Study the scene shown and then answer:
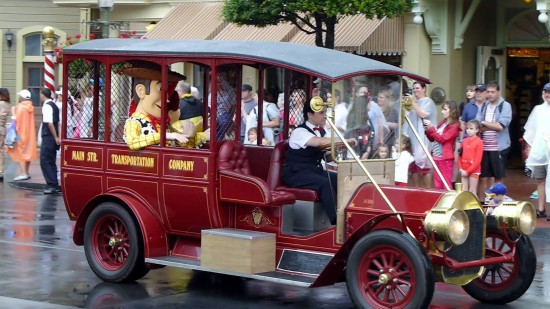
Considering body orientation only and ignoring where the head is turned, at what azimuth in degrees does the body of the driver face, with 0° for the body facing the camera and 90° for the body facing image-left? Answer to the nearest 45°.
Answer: approximately 270°

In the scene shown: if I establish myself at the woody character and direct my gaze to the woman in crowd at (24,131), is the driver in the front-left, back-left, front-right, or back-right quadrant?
back-right

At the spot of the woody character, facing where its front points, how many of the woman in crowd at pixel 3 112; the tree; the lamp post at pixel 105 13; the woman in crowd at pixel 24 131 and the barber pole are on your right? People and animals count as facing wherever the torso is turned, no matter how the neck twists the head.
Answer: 0

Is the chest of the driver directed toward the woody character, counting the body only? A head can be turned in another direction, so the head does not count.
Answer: no

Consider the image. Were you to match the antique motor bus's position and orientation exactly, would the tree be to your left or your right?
on your left

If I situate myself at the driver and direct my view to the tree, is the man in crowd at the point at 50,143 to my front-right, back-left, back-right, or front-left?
front-left

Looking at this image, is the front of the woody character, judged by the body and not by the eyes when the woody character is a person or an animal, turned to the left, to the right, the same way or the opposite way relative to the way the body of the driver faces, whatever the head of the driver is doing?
the same way

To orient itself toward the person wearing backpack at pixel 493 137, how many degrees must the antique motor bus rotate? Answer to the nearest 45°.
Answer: approximately 90° to its left

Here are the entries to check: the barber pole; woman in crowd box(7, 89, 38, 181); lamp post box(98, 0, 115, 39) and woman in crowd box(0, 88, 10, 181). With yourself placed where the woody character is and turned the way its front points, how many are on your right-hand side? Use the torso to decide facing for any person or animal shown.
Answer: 0

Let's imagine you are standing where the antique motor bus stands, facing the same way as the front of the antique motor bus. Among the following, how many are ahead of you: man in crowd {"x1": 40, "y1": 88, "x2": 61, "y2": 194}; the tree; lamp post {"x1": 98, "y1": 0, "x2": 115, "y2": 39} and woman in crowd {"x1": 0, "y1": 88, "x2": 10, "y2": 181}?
0

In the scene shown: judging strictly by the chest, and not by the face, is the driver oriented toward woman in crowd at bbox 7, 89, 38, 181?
no

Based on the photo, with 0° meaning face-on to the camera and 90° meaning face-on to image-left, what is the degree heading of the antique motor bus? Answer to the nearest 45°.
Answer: approximately 315°

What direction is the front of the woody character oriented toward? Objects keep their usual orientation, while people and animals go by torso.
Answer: to the viewer's right
